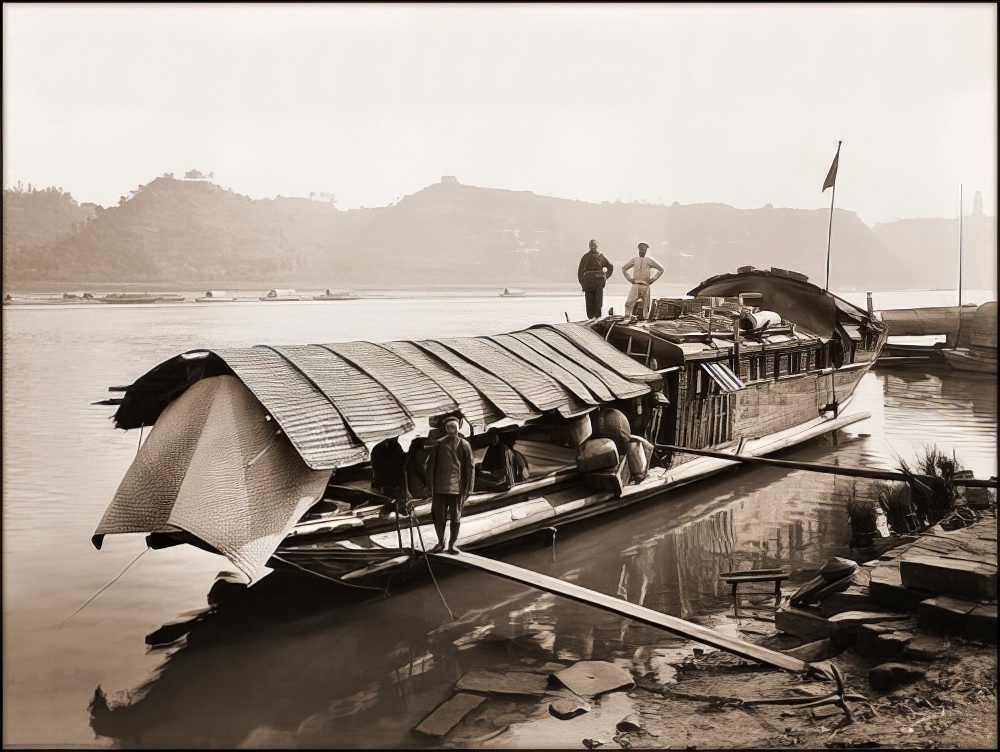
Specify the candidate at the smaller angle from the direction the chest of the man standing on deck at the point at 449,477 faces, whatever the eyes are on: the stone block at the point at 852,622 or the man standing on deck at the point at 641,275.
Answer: the stone block

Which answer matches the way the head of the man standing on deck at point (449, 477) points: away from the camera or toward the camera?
toward the camera

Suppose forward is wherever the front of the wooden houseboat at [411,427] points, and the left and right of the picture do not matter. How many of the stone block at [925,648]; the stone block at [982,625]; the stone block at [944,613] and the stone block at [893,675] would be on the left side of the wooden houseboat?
4

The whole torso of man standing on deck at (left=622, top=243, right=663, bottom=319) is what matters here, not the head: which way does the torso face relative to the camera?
toward the camera

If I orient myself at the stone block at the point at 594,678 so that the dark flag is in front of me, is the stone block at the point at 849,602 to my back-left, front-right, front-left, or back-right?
front-right

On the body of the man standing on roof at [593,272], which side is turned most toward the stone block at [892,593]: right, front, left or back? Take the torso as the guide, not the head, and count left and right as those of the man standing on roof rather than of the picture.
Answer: front

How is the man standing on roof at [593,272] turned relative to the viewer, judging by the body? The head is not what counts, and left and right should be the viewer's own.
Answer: facing the viewer
